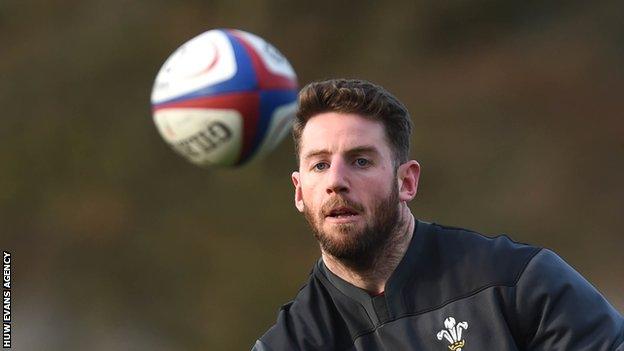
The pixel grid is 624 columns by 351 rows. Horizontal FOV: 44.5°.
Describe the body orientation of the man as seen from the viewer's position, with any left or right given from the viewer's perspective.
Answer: facing the viewer and to the left of the viewer
